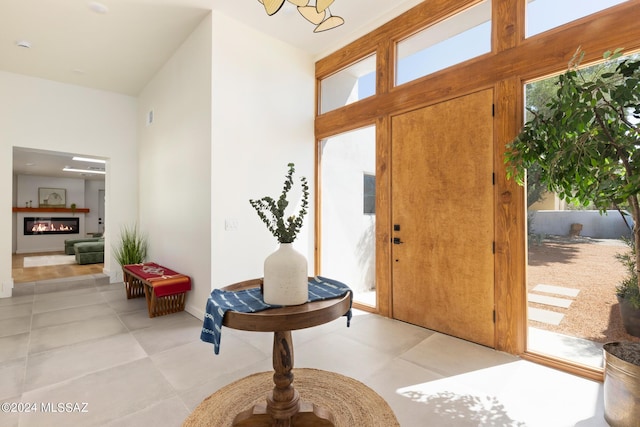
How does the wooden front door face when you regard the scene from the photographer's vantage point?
facing the viewer and to the left of the viewer

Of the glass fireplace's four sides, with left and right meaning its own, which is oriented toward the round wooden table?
front

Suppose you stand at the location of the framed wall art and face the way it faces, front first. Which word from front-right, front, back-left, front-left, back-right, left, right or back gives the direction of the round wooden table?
front

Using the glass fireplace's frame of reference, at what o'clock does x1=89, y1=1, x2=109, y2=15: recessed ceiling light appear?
The recessed ceiling light is roughly at 12 o'clock from the glass fireplace.

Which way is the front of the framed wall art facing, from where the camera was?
facing the viewer

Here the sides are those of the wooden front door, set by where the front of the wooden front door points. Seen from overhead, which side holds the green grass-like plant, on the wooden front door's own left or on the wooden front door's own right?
on the wooden front door's own right

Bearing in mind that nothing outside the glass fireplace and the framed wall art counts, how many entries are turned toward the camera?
2

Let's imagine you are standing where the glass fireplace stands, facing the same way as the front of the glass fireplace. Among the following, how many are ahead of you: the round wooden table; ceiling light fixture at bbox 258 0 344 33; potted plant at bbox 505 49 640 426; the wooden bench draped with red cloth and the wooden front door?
5

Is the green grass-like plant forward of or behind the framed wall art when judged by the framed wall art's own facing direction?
forward

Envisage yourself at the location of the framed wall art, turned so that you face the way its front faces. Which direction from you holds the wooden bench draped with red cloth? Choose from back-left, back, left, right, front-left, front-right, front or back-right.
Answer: front

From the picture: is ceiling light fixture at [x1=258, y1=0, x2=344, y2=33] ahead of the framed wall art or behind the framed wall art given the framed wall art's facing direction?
ahead

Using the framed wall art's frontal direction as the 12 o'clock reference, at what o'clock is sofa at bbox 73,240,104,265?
The sofa is roughly at 12 o'clock from the framed wall art.

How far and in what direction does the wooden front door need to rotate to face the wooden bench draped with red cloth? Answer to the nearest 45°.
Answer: approximately 45° to its right
